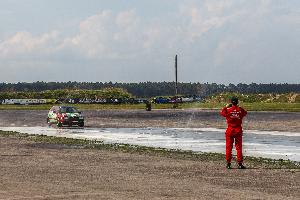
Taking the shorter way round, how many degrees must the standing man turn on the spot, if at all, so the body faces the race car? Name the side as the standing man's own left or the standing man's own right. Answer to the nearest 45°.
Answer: approximately 45° to the standing man's own left

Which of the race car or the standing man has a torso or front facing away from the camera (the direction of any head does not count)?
the standing man

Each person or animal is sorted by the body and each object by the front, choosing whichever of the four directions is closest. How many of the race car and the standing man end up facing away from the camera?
1

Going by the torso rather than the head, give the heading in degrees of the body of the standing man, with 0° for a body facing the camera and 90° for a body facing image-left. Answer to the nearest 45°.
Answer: approximately 180°

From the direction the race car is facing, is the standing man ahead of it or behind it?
ahead
